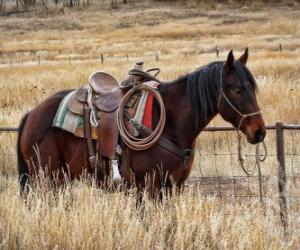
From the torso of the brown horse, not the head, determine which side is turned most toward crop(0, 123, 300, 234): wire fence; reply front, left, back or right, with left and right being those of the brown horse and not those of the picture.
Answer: left

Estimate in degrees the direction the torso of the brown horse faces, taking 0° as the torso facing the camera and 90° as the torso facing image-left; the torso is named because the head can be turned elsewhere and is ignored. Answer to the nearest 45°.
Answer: approximately 270°

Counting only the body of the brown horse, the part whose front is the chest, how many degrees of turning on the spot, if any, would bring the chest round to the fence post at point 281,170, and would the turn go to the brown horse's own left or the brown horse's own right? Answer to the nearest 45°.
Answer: approximately 45° to the brown horse's own left
